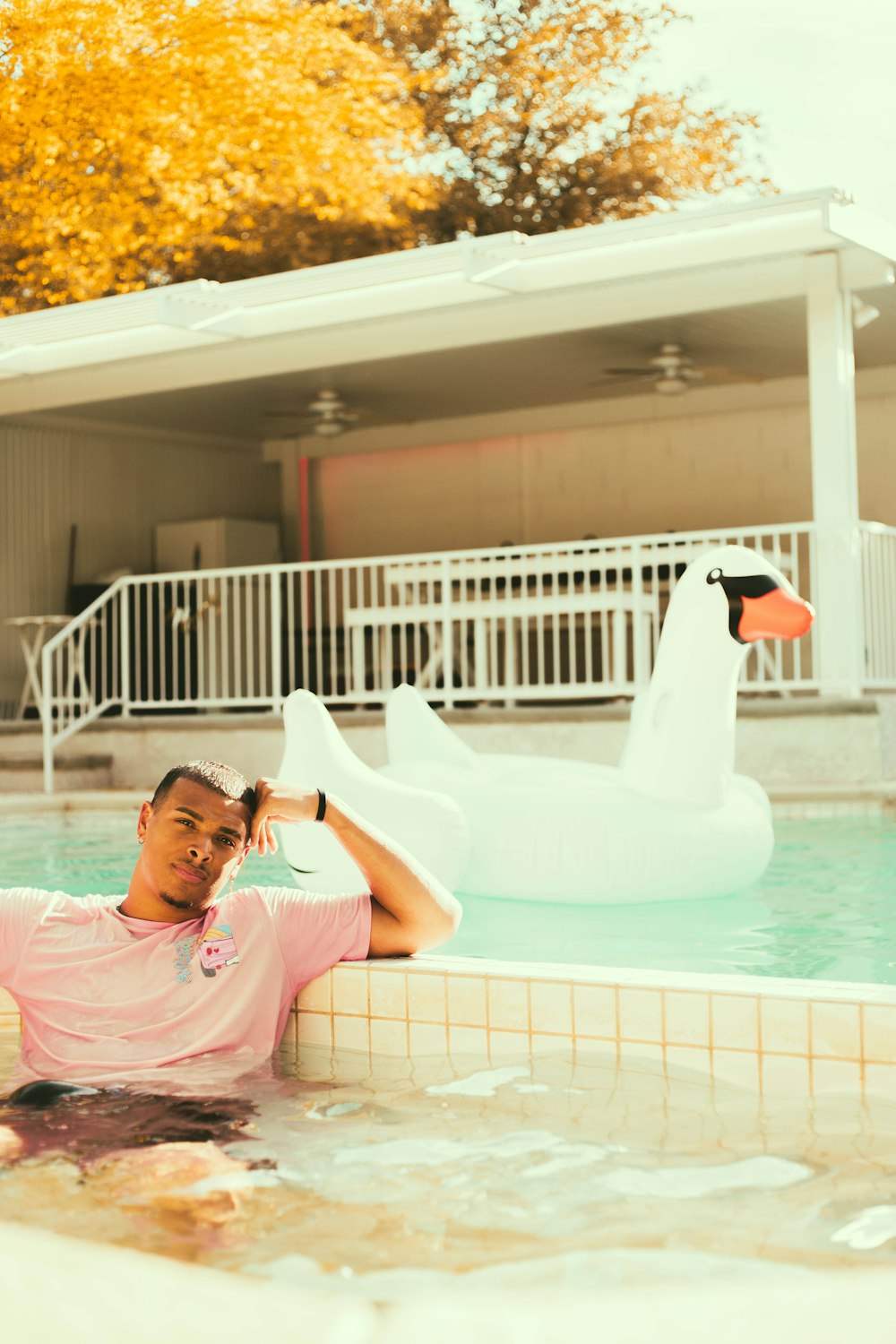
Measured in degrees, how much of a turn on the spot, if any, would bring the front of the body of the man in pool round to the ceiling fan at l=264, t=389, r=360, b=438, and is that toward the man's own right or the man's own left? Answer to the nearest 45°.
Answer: approximately 180°

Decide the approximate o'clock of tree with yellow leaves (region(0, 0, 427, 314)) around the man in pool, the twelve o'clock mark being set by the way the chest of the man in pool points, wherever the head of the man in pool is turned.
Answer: The tree with yellow leaves is roughly at 6 o'clock from the man in pool.

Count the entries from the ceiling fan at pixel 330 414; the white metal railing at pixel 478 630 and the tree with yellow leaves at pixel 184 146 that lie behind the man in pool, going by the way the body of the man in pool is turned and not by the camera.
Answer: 3

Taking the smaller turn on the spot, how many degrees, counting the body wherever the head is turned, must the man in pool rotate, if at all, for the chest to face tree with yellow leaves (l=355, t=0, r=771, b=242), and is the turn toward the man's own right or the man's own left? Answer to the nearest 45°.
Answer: approximately 180°

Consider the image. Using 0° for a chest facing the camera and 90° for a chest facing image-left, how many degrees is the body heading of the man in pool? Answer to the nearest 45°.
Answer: approximately 0°

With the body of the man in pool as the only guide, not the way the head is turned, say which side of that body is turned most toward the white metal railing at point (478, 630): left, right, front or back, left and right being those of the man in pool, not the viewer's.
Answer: back

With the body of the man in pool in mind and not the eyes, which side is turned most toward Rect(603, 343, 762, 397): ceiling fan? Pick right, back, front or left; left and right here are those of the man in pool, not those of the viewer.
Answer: back

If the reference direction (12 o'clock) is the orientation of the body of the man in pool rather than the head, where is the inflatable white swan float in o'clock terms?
The inflatable white swan float is roughly at 7 o'clock from the man in pool.
